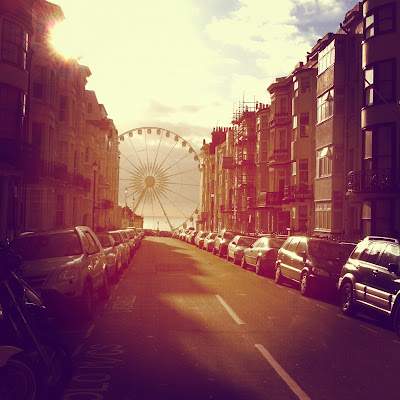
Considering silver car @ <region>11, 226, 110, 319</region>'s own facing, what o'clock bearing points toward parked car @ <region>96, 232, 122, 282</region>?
The parked car is roughly at 5 o'clock from the silver car.

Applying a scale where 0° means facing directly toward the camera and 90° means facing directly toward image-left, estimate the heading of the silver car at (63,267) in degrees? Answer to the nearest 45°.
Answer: approximately 45°

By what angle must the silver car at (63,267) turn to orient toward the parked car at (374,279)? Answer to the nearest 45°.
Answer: approximately 135° to its left
